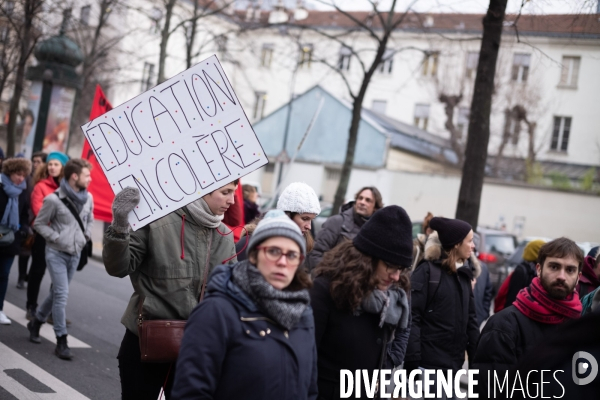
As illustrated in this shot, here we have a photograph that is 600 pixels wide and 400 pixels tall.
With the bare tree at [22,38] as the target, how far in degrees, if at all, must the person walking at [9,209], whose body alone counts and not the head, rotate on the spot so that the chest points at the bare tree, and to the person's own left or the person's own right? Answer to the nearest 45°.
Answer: approximately 135° to the person's own left

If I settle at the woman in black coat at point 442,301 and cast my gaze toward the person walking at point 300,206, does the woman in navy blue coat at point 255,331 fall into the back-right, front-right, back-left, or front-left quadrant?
front-left

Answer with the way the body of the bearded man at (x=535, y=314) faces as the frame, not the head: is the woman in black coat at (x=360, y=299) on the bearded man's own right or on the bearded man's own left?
on the bearded man's own right

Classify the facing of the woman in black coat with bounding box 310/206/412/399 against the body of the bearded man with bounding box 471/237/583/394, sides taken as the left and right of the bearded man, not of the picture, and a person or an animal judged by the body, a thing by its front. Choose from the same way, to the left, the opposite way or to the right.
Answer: the same way

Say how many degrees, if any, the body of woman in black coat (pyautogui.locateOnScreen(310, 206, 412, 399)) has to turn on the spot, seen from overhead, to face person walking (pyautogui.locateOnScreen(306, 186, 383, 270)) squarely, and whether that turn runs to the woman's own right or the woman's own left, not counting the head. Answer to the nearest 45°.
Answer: approximately 135° to the woman's own left

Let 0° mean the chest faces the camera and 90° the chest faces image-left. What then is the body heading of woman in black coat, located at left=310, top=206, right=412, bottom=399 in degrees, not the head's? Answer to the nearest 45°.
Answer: approximately 315°

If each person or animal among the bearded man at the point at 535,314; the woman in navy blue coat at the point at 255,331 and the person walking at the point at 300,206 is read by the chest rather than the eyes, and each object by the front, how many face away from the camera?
0

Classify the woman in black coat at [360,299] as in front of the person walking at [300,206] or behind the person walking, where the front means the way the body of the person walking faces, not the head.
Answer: in front

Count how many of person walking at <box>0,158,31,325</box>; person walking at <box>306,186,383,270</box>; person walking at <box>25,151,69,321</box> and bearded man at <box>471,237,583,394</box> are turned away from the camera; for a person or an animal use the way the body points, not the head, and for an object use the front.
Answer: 0

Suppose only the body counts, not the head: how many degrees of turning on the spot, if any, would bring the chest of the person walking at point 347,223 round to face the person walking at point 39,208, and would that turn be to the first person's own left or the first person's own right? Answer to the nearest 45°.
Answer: approximately 135° to the first person's own right
